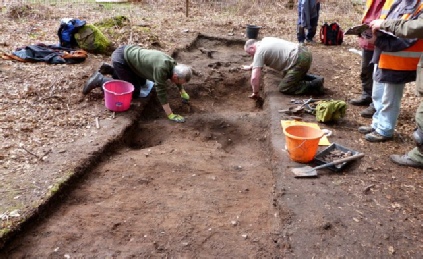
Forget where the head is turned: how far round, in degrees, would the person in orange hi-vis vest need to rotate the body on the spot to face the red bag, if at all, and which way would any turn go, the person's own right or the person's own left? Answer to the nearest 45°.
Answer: approximately 90° to the person's own right

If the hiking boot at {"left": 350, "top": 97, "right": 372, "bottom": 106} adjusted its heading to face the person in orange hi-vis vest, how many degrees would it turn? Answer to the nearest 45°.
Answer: approximately 90° to its left

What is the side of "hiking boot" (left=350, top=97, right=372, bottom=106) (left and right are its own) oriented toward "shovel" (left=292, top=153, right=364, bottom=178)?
left

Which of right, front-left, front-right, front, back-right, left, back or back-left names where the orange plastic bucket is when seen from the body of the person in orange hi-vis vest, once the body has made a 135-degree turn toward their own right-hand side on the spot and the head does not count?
back

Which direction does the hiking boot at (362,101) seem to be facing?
to the viewer's left

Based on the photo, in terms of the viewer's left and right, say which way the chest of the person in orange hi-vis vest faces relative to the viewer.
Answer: facing to the left of the viewer

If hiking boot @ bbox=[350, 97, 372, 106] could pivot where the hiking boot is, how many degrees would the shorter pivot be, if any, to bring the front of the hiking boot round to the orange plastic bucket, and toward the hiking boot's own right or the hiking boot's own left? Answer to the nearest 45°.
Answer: approximately 90° to the hiking boot's own left
